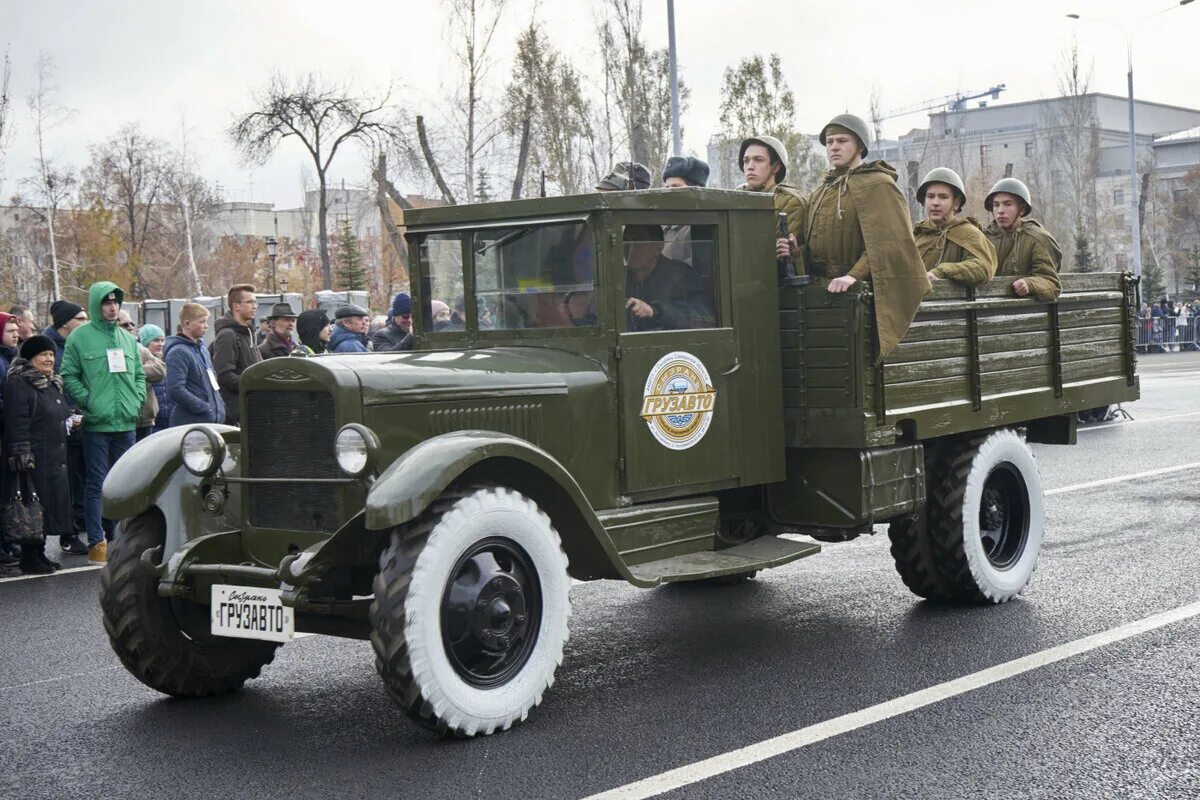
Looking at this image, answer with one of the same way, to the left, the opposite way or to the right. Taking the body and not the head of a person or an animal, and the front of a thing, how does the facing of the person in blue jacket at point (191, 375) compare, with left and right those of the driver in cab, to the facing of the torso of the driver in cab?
to the left

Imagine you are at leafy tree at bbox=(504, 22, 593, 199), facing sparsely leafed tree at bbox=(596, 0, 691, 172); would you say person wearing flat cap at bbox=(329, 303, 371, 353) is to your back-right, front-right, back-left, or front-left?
back-right

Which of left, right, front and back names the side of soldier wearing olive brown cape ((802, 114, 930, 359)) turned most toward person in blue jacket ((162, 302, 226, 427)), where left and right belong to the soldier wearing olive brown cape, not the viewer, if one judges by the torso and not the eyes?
right

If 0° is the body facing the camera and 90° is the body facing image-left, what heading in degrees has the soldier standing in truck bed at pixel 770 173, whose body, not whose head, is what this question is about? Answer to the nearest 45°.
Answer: approximately 45°

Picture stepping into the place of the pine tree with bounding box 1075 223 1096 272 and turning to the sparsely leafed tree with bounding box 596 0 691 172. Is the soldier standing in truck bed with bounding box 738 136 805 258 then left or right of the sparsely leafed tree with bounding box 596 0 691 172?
left
